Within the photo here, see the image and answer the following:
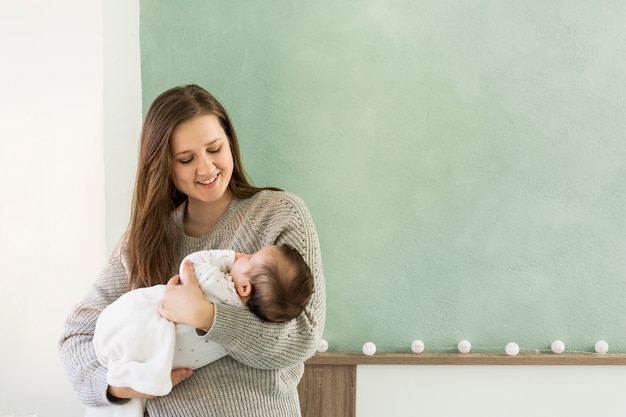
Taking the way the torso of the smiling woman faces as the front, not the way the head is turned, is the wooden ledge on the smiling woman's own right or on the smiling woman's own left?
on the smiling woman's own left

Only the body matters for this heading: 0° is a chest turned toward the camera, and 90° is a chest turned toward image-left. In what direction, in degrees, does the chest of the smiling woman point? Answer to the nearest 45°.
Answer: approximately 0°

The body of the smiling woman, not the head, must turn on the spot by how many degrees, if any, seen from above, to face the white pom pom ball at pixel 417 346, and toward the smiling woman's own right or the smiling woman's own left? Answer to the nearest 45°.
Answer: approximately 135° to the smiling woman's own left

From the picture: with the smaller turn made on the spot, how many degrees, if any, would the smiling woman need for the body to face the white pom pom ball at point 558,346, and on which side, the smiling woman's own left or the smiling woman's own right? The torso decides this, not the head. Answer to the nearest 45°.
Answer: approximately 90° to the smiling woman's own left

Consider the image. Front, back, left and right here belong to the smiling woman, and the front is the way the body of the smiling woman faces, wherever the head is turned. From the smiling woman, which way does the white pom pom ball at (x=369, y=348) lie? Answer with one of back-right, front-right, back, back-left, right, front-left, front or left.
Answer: back-left
